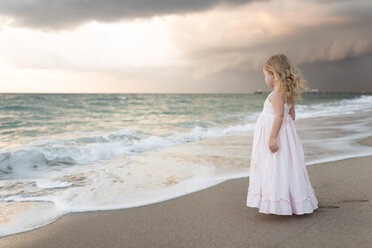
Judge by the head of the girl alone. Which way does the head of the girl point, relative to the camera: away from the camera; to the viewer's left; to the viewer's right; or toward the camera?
to the viewer's left

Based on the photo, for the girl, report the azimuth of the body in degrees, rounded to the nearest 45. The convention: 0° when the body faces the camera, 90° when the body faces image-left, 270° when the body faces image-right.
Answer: approximately 135°
